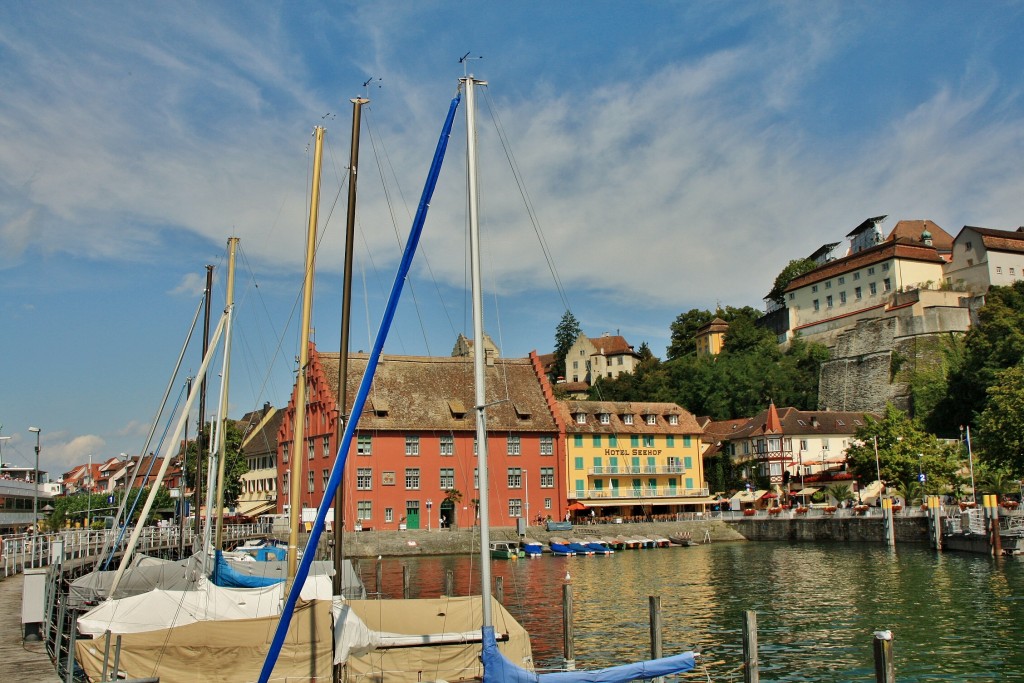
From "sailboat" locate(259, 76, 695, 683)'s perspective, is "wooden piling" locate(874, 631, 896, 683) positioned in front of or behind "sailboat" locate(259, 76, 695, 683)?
behind

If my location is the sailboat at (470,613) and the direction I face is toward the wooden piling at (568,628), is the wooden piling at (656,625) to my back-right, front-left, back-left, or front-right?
front-right

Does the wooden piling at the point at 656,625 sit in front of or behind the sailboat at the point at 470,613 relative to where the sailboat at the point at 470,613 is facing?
behind

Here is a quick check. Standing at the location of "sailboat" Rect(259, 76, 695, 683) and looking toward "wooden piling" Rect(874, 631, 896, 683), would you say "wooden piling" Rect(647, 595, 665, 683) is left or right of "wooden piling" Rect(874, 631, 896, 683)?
left

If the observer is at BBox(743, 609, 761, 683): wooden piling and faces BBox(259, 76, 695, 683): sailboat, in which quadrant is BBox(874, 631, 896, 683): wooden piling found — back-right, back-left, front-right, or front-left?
back-left

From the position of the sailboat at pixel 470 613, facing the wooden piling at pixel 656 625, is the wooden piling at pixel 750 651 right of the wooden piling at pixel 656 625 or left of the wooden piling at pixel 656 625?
right

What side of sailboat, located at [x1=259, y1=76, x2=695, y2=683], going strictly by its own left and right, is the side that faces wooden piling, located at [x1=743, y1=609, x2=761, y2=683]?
back

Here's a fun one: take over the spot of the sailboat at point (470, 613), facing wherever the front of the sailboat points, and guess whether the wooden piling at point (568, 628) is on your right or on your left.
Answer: on your right

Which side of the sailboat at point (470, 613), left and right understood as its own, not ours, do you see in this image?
left
